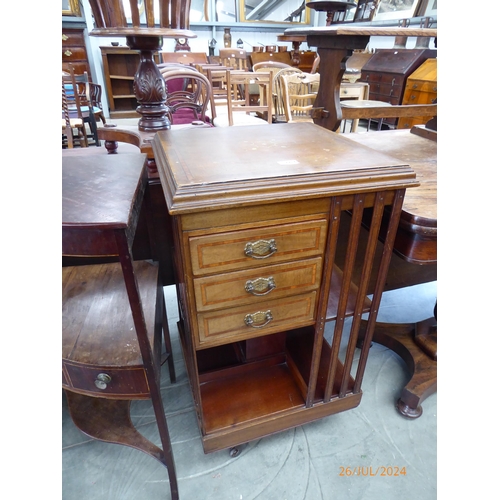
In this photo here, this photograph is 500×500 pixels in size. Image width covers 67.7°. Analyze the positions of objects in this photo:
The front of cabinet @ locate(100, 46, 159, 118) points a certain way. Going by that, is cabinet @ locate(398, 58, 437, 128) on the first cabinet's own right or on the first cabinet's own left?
on the first cabinet's own left

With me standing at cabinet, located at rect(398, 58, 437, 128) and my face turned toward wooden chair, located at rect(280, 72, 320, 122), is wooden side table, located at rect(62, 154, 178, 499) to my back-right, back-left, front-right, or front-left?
front-left

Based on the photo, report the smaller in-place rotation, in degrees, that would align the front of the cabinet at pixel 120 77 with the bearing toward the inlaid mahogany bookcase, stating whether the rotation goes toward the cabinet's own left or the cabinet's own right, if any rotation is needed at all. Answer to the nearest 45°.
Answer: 0° — it already faces it

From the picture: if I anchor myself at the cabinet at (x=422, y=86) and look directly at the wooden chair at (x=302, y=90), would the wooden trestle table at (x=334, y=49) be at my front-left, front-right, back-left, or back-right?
front-left

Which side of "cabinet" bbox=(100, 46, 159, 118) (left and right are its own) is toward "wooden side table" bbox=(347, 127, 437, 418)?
front

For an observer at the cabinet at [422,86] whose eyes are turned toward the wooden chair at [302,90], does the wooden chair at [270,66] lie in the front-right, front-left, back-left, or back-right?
front-right

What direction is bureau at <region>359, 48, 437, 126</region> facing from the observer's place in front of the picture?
facing the viewer and to the left of the viewer

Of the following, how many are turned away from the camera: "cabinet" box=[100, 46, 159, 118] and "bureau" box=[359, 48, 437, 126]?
0

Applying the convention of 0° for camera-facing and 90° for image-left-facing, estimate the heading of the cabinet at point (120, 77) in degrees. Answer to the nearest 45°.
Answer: approximately 0°

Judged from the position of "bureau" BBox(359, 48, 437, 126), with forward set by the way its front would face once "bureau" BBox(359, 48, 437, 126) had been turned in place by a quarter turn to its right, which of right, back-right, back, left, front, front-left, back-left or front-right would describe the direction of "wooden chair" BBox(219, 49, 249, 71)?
front-left

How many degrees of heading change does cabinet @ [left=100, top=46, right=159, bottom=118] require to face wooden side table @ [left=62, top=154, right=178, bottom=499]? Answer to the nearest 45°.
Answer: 0° — it already faces it

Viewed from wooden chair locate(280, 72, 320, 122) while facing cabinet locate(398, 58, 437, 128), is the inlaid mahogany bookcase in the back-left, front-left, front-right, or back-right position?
back-right

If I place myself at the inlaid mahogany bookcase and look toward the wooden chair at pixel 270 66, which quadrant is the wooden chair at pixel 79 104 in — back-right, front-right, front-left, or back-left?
front-left

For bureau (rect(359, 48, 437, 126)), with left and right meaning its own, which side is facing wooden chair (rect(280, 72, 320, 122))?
front
